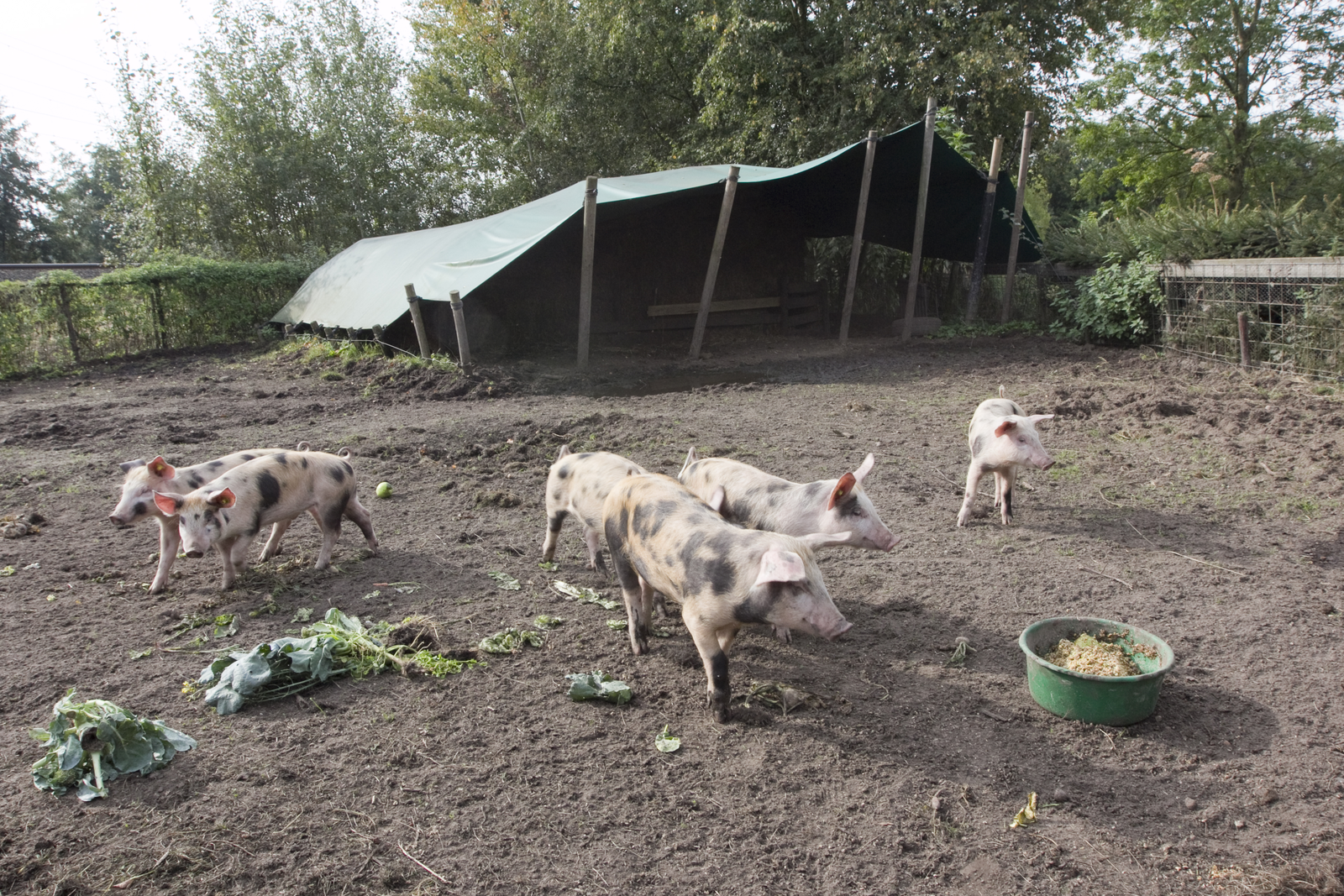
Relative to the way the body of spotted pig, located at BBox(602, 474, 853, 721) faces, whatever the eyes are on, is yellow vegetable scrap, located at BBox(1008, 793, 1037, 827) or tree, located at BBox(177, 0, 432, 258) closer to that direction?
the yellow vegetable scrap

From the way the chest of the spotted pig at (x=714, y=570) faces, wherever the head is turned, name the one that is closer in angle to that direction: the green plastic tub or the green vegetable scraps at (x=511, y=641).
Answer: the green plastic tub

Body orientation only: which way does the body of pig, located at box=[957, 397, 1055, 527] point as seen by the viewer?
toward the camera

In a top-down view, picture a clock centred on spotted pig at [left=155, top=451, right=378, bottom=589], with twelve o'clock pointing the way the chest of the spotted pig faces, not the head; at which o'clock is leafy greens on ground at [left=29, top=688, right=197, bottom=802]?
The leafy greens on ground is roughly at 11 o'clock from the spotted pig.

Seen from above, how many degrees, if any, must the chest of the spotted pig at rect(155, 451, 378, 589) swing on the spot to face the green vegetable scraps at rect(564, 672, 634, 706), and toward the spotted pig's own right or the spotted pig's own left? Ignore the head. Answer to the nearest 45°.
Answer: approximately 90° to the spotted pig's own left

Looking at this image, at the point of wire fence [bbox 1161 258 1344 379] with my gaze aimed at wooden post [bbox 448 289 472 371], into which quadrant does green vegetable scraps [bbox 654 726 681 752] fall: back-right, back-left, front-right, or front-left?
front-left

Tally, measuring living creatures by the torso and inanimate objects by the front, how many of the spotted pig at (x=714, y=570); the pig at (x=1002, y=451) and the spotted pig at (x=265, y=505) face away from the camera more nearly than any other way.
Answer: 0

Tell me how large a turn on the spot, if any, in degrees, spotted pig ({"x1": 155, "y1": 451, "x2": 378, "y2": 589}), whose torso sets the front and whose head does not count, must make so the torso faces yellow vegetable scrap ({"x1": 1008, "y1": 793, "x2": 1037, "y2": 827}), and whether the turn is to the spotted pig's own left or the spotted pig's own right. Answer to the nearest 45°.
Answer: approximately 90° to the spotted pig's own left

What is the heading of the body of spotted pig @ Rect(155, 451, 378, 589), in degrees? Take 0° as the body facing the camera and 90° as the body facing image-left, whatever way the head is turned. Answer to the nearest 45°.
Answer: approximately 45°

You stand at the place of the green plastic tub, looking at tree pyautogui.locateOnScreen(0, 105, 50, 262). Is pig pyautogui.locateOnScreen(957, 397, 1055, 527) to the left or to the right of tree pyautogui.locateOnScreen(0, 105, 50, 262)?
right

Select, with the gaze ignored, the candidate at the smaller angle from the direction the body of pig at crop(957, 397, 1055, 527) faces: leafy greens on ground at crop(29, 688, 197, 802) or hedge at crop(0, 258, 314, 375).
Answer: the leafy greens on ground

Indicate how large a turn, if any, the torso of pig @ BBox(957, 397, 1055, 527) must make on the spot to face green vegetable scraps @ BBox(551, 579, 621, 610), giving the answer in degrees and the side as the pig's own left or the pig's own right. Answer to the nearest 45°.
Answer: approximately 45° to the pig's own right

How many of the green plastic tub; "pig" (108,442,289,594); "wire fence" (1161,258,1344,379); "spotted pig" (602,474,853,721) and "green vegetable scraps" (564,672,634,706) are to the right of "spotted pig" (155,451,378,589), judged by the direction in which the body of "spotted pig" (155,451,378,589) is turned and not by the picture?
1

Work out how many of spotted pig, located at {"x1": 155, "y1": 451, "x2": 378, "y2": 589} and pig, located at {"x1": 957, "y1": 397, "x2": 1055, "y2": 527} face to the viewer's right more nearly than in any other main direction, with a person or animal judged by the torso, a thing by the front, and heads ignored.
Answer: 0

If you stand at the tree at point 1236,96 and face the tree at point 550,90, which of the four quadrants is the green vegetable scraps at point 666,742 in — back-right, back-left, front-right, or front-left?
front-left

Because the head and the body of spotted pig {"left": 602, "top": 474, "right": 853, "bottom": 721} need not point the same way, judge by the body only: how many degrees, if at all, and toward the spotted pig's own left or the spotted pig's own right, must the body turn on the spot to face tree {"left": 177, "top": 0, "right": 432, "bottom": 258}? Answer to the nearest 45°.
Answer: approximately 180°

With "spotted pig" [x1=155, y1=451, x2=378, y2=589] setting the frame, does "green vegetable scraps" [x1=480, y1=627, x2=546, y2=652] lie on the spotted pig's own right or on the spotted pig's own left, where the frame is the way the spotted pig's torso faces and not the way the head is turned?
on the spotted pig's own left

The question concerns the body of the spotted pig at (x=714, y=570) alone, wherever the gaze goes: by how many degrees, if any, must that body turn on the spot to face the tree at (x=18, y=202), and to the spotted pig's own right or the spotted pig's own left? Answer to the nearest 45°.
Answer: approximately 180°
